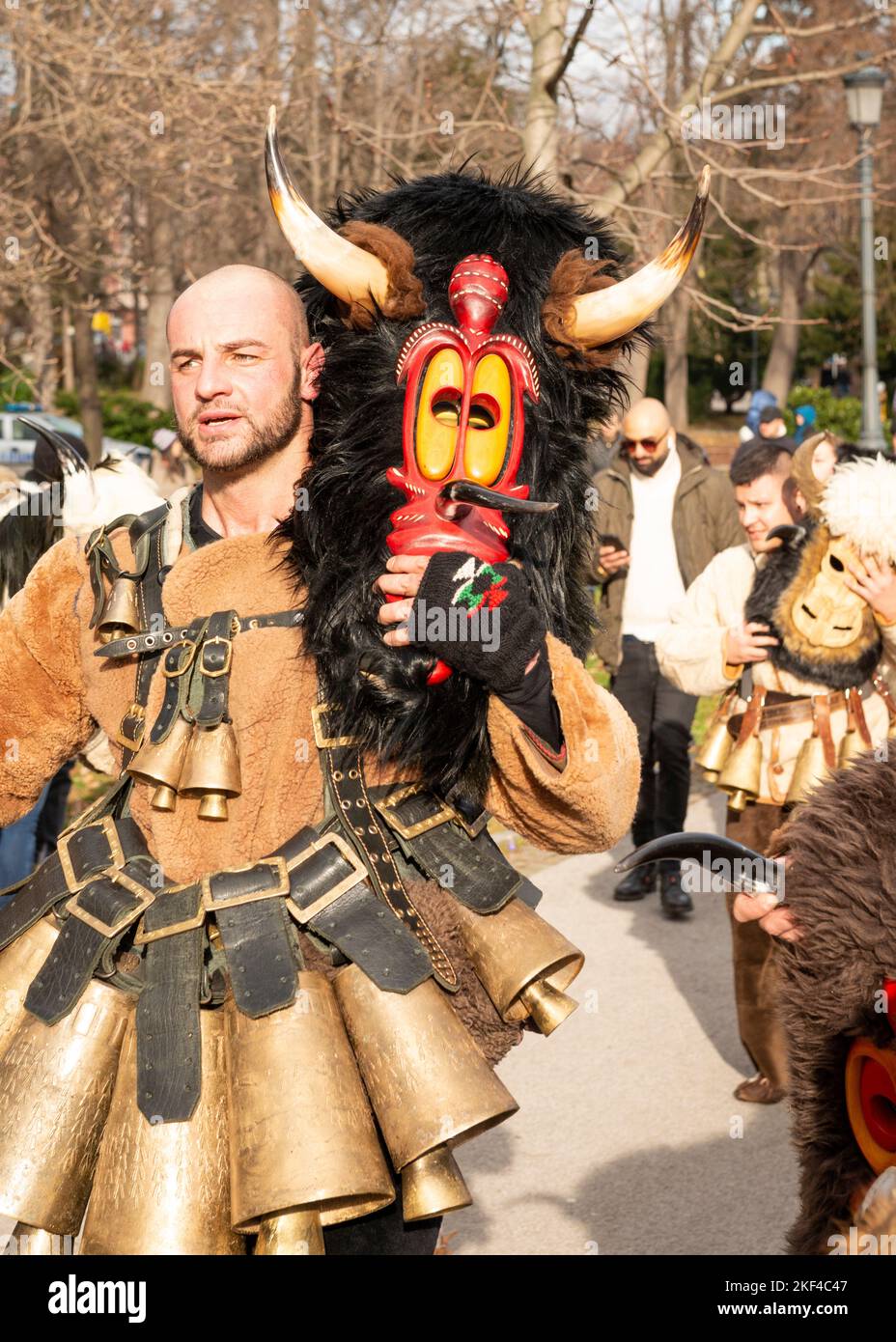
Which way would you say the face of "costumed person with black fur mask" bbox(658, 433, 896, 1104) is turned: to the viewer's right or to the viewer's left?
to the viewer's left

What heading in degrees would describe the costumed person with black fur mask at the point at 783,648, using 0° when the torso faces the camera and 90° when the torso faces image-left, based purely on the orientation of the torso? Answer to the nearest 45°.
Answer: approximately 0°

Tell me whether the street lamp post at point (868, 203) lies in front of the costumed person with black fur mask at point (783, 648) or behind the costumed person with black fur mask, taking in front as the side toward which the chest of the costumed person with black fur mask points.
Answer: behind

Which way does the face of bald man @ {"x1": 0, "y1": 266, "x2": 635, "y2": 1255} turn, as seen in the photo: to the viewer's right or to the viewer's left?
to the viewer's left

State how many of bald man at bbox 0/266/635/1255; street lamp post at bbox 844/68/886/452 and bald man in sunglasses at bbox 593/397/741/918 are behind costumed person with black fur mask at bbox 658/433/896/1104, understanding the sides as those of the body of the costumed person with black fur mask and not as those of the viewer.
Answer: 2

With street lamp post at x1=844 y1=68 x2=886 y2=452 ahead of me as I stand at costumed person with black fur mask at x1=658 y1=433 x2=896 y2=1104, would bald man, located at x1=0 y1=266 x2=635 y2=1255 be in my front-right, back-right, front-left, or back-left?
back-left

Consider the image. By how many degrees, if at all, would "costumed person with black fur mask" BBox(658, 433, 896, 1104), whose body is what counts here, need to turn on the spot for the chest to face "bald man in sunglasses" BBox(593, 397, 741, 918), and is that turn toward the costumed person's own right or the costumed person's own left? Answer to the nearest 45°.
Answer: approximately 180°

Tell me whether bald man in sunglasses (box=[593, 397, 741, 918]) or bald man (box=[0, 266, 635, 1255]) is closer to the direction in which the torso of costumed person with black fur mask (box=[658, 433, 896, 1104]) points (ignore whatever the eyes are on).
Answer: the bald man

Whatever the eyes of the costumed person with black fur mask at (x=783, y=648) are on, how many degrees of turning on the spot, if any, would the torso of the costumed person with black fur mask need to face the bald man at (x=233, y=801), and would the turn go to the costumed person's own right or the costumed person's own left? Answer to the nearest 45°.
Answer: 0° — they already face them
